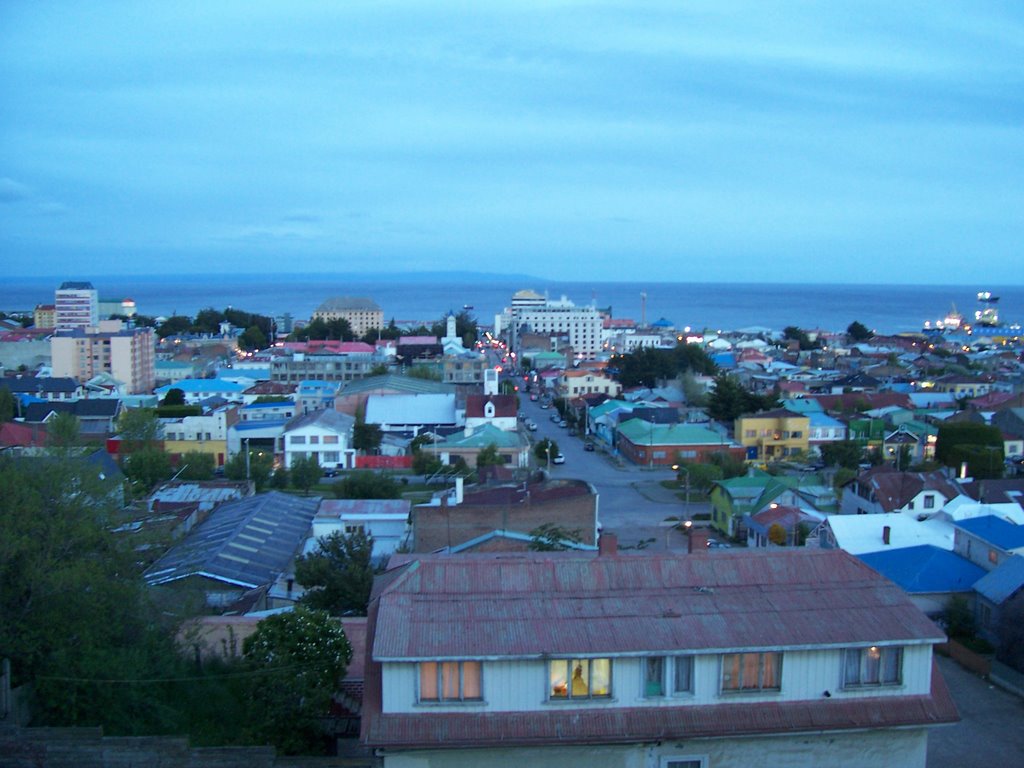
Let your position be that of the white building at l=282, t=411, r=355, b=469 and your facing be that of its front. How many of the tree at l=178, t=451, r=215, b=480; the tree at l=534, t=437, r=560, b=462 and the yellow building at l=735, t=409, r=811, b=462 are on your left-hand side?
2

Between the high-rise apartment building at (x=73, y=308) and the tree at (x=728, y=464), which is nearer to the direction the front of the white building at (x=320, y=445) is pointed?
the tree

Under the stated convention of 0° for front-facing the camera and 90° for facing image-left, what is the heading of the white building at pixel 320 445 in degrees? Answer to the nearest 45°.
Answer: approximately 0°

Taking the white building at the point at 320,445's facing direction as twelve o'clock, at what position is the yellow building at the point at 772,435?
The yellow building is roughly at 9 o'clock from the white building.

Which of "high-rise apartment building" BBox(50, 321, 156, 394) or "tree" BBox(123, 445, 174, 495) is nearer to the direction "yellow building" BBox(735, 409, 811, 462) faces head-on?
the tree

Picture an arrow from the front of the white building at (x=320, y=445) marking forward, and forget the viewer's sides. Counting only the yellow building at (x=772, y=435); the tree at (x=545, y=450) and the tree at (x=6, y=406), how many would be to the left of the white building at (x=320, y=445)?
2

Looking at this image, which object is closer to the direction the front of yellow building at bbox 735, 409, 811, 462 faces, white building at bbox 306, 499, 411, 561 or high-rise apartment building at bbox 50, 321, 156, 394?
the white building

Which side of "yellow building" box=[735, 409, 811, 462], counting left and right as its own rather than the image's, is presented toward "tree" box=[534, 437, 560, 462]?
right

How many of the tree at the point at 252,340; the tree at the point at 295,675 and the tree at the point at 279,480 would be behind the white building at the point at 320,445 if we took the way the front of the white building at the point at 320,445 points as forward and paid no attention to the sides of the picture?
1

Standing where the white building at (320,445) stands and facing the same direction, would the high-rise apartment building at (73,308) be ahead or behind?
behind

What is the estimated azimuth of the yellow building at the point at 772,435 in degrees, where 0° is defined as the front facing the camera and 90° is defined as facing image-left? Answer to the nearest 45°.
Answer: approximately 0°

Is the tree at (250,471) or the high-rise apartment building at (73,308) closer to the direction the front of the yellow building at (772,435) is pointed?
the tree

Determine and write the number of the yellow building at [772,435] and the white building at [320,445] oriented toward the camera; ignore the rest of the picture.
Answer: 2

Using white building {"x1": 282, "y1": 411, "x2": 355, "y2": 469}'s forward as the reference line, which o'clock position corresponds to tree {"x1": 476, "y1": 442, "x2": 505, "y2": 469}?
The tree is roughly at 10 o'clock from the white building.
